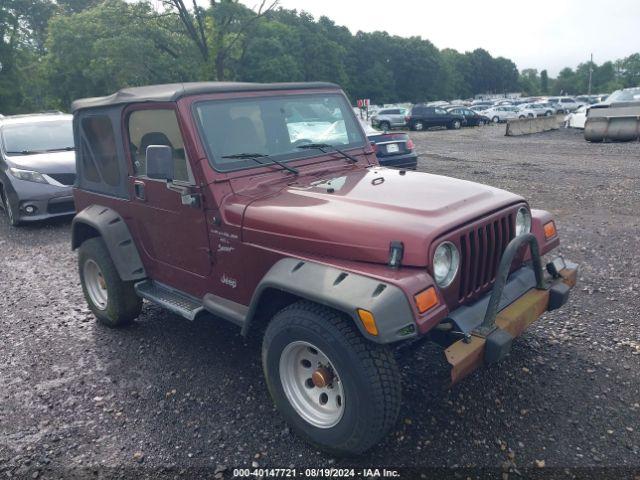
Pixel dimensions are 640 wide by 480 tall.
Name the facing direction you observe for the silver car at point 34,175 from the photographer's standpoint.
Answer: facing the viewer and to the right of the viewer

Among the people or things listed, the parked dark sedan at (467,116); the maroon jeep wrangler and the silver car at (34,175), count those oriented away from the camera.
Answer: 0

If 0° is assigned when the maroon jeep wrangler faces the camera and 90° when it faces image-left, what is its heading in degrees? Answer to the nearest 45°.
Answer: approximately 315°

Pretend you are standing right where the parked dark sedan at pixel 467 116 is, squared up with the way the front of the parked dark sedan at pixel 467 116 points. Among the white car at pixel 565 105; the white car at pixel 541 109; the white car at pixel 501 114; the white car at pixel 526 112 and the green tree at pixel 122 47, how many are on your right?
1

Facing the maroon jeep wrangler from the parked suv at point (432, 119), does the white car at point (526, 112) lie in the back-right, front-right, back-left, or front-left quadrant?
back-left

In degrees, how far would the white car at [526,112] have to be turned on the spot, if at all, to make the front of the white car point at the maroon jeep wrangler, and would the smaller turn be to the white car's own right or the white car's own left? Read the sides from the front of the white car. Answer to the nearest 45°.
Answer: approximately 90° to the white car's own left

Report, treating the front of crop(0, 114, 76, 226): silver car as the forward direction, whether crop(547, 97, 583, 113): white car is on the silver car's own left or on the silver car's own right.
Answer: on the silver car's own left
